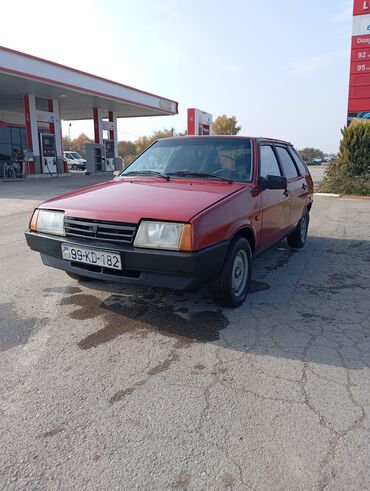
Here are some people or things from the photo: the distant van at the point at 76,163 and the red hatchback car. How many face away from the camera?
0

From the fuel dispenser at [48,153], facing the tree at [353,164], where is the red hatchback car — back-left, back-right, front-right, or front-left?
front-right

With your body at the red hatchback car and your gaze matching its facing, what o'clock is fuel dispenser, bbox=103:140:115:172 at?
The fuel dispenser is roughly at 4 o'clock from the red hatchback car.

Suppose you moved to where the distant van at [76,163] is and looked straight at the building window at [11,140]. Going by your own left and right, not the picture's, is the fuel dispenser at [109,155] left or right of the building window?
left

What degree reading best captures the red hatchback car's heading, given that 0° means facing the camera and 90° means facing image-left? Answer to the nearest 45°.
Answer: approximately 45°

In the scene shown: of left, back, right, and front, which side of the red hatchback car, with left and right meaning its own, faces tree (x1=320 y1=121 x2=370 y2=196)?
back

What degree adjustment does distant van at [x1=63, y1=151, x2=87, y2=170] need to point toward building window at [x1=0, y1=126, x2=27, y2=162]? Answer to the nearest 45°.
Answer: approximately 90° to its right

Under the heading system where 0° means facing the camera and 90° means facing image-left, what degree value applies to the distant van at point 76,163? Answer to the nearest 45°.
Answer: approximately 315°

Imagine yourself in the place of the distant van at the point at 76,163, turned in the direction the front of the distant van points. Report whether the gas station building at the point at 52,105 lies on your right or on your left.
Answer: on your right
